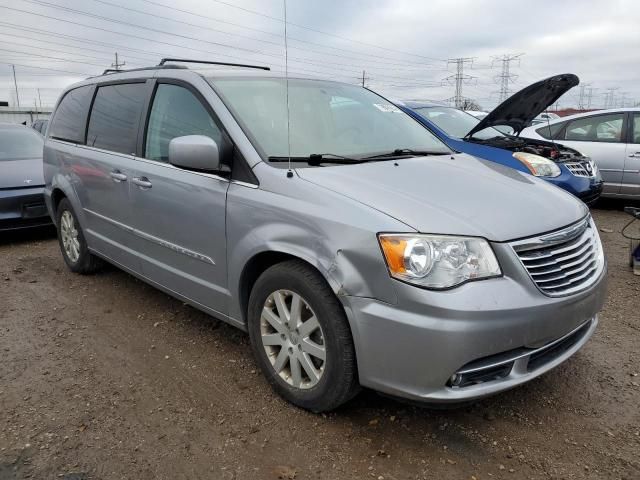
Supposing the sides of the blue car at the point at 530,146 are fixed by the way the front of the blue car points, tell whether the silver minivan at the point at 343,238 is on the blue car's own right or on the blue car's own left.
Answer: on the blue car's own right

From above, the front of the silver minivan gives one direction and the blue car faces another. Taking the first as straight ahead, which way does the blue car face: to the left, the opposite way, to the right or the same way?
the same way

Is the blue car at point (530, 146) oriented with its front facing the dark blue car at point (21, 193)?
no

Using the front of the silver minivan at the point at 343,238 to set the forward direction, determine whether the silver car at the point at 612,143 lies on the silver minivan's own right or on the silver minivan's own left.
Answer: on the silver minivan's own left

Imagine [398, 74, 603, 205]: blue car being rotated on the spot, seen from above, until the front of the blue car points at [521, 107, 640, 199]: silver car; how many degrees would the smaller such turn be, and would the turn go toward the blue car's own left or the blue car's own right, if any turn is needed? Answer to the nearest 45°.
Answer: approximately 90° to the blue car's own left

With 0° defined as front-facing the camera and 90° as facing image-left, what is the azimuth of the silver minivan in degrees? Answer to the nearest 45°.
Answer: approximately 315°

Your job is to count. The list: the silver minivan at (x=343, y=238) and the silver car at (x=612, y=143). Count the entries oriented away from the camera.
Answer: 0

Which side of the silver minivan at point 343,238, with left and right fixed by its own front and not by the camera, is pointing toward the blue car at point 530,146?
left

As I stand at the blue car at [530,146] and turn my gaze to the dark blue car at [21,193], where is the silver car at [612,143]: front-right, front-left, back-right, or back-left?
back-right

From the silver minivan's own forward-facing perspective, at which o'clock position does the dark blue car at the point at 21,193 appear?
The dark blue car is roughly at 6 o'clock from the silver minivan.

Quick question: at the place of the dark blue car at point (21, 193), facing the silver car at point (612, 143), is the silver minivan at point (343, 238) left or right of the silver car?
right
